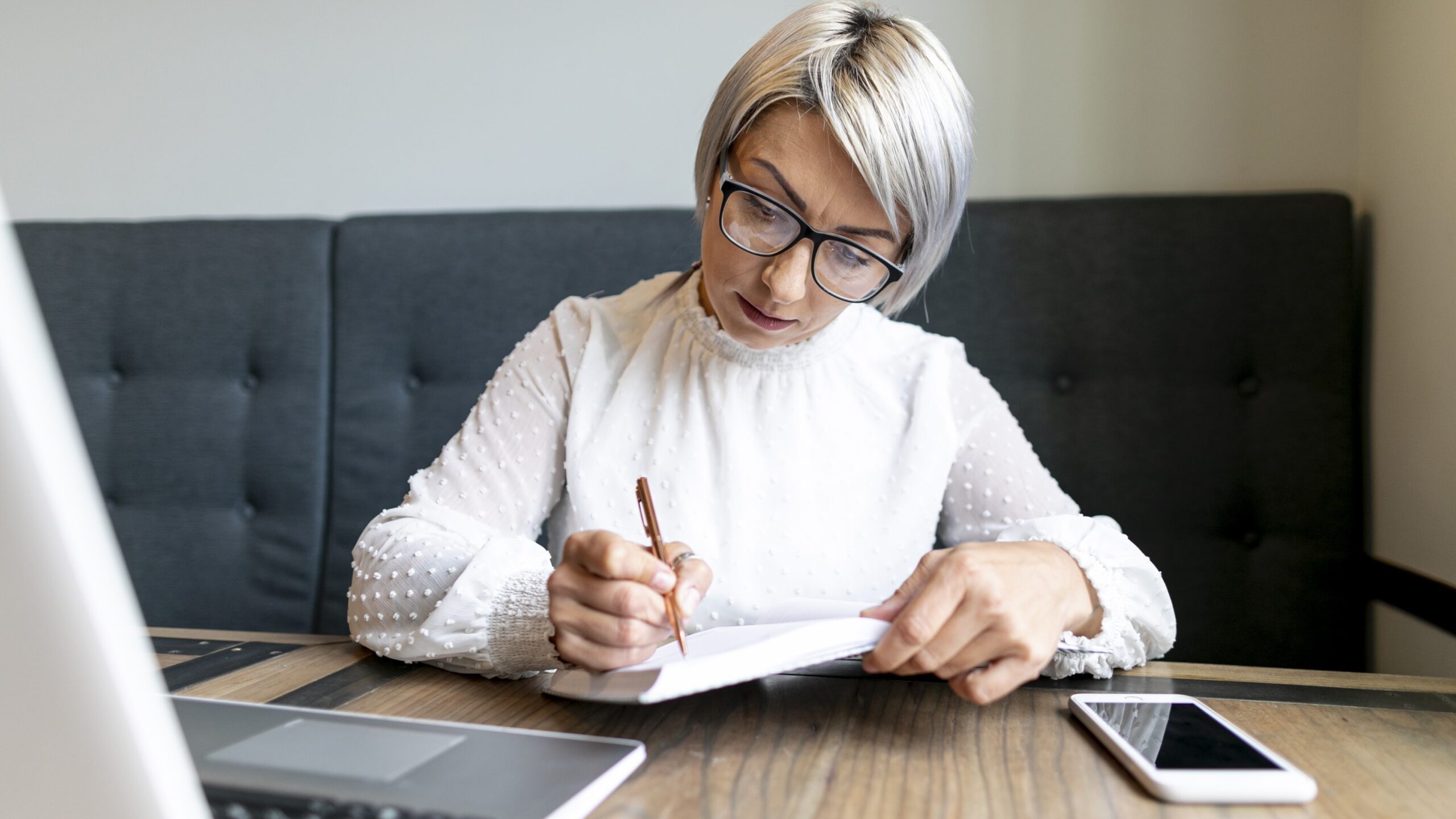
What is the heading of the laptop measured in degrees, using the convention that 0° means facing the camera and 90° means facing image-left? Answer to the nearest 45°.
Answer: approximately 225°

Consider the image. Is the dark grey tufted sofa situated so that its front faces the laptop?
yes

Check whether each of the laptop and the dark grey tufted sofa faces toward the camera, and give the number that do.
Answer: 1

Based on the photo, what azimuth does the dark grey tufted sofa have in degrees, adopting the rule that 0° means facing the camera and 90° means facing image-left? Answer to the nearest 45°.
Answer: approximately 0°

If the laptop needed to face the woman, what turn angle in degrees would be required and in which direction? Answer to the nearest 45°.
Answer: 0° — it already faces them

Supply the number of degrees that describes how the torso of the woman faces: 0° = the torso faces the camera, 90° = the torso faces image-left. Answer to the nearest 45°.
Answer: approximately 0°
